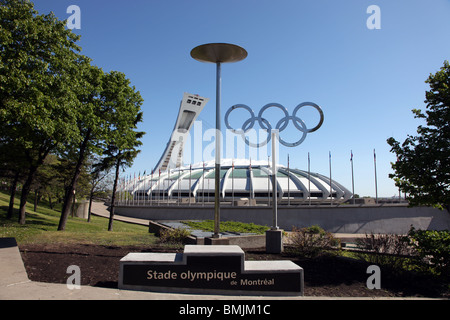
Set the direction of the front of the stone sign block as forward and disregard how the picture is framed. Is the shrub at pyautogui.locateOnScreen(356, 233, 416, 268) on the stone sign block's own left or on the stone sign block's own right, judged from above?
on the stone sign block's own left

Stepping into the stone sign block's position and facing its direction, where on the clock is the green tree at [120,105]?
The green tree is roughly at 5 o'clock from the stone sign block.

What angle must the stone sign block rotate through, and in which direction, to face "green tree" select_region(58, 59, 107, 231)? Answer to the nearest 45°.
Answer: approximately 135° to its right

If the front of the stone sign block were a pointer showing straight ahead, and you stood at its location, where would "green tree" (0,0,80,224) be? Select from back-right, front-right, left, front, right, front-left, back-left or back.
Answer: back-right

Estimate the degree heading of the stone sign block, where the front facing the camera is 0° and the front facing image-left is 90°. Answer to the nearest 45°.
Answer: approximately 0°

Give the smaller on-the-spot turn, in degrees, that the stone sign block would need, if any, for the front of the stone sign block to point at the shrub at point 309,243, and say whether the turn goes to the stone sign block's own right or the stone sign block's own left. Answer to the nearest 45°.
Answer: approximately 135° to the stone sign block's own left

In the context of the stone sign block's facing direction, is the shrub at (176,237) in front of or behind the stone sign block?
behind
